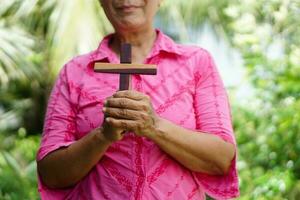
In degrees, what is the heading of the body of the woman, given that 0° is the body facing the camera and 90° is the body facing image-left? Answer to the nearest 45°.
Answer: approximately 0°
